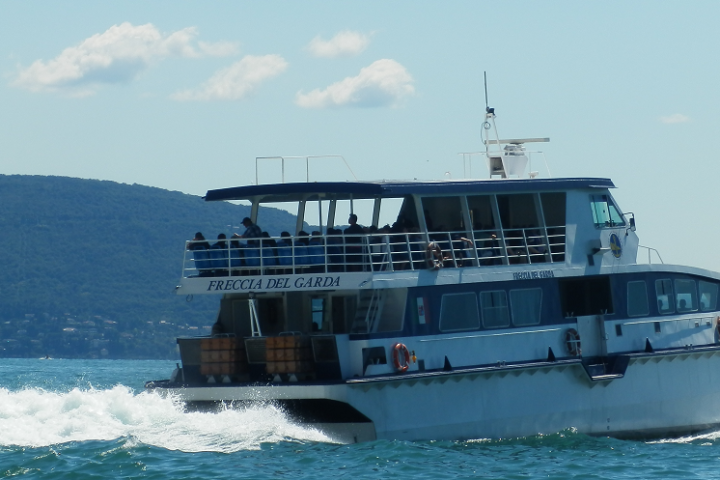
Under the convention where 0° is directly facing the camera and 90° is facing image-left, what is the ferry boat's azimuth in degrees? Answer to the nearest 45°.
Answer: approximately 225°

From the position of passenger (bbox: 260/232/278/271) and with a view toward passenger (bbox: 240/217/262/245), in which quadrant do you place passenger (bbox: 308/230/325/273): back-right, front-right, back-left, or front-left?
back-right
